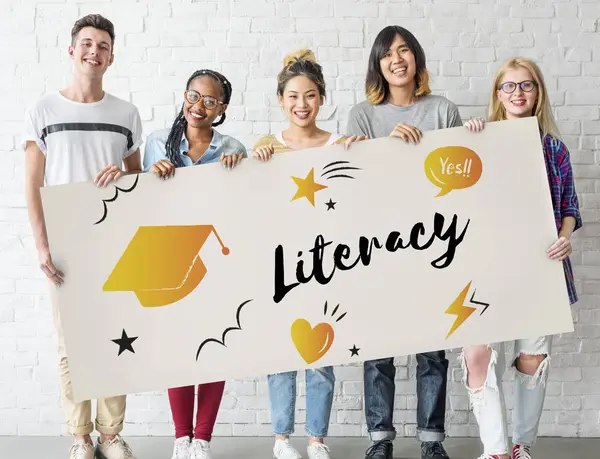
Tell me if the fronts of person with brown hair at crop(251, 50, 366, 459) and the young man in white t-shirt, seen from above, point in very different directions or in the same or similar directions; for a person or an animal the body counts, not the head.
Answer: same or similar directions

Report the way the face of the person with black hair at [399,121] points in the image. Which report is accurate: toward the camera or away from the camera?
toward the camera

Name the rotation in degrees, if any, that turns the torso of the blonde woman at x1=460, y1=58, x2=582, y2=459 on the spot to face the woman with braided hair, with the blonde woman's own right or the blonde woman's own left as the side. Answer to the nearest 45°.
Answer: approximately 90° to the blonde woman's own right

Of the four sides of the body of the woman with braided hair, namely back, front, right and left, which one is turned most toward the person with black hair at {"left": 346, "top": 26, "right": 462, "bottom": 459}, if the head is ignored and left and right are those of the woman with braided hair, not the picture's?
left

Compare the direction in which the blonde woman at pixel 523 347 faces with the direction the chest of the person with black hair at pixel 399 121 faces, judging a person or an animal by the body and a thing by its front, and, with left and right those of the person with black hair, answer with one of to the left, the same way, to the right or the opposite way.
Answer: the same way

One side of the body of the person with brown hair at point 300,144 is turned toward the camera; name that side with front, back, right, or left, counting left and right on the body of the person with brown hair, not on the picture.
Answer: front

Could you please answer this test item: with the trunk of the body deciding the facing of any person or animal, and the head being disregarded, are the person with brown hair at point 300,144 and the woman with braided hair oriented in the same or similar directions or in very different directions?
same or similar directions

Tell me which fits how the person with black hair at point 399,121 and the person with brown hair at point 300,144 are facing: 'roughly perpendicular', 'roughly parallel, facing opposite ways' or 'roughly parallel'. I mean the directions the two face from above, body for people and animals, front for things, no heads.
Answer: roughly parallel

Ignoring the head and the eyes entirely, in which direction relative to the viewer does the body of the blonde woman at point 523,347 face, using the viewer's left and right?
facing the viewer

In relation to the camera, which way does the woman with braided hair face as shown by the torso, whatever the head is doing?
toward the camera

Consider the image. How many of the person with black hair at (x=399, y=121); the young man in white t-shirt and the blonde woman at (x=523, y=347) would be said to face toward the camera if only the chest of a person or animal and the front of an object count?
3
